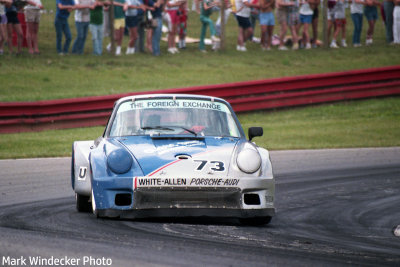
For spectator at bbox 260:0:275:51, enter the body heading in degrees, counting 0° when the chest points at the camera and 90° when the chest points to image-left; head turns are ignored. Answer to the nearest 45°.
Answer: approximately 0°

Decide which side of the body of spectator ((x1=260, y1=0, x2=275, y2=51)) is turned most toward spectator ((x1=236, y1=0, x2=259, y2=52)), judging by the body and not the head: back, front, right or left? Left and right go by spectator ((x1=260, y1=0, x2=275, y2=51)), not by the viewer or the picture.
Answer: right

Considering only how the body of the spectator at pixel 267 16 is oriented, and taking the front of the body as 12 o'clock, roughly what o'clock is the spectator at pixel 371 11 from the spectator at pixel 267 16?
the spectator at pixel 371 11 is roughly at 8 o'clock from the spectator at pixel 267 16.

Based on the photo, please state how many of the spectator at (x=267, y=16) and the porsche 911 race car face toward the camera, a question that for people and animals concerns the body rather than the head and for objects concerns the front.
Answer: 2

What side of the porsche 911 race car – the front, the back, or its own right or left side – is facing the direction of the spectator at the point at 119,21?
back

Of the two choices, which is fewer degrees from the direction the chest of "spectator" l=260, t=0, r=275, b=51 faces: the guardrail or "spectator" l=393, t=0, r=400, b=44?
the guardrail

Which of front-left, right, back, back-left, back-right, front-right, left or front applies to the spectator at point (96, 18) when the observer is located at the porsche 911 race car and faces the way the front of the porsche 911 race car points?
back

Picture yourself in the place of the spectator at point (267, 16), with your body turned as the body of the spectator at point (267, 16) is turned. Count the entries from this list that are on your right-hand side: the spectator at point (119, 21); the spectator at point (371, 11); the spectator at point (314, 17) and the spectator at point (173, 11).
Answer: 2

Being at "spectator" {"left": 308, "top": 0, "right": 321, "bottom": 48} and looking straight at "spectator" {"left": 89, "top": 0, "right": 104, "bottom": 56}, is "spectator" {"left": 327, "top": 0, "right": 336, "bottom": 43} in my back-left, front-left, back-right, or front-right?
back-right

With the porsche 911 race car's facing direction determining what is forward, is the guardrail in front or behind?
behind

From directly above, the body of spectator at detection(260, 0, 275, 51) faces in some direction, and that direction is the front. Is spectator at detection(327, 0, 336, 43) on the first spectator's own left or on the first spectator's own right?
on the first spectator's own left
